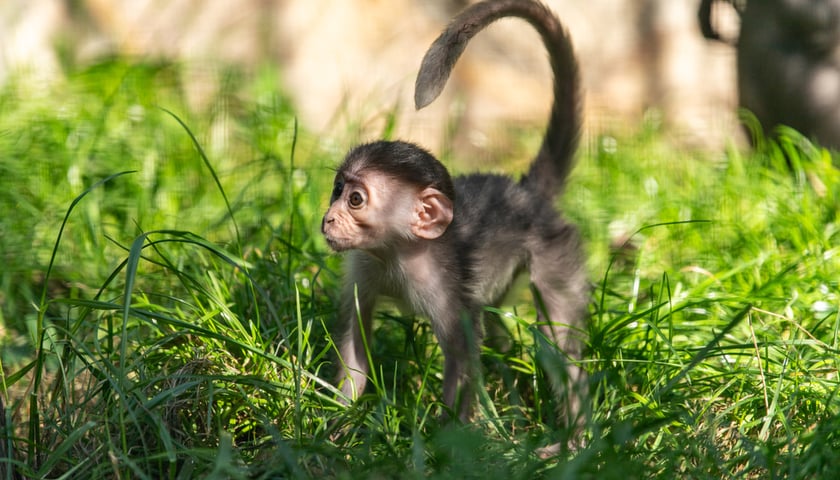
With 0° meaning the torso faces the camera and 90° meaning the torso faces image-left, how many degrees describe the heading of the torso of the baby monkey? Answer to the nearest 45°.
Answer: approximately 45°
